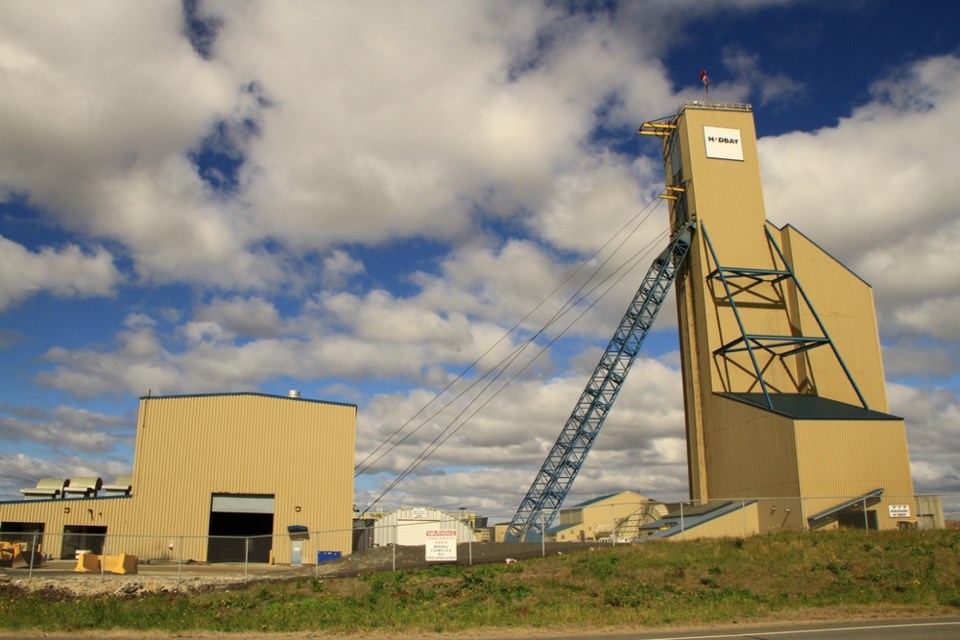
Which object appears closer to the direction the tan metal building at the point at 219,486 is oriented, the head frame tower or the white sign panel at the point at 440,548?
the white sign panel

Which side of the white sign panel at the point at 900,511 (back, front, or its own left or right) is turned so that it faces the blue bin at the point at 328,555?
right

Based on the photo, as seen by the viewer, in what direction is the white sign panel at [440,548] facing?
toward the camera

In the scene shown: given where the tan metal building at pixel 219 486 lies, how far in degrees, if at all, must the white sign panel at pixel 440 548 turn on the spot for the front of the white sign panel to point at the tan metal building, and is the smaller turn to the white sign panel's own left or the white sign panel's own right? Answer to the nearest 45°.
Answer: approximately 135° to the white sign panel's own right

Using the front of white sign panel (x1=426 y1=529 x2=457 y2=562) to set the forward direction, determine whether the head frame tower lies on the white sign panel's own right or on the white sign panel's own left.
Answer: on the white sign panel's own left

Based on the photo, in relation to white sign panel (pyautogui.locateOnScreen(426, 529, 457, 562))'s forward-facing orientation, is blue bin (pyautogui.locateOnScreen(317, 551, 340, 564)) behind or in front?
behind

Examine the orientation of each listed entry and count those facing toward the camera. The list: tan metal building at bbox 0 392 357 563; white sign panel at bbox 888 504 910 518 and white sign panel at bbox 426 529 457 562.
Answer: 3

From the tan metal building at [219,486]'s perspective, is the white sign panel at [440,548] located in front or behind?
in front

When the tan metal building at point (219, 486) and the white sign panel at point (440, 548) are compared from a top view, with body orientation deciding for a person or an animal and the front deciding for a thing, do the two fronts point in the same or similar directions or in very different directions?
same or similar directions

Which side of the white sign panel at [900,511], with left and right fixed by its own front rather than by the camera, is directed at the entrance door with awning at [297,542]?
right

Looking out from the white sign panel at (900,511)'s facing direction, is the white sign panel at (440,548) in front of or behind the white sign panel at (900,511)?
in front

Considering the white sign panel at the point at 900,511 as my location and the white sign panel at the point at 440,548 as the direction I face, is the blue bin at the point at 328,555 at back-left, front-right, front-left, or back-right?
front-right

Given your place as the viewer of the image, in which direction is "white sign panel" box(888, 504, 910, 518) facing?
facing the viewer
